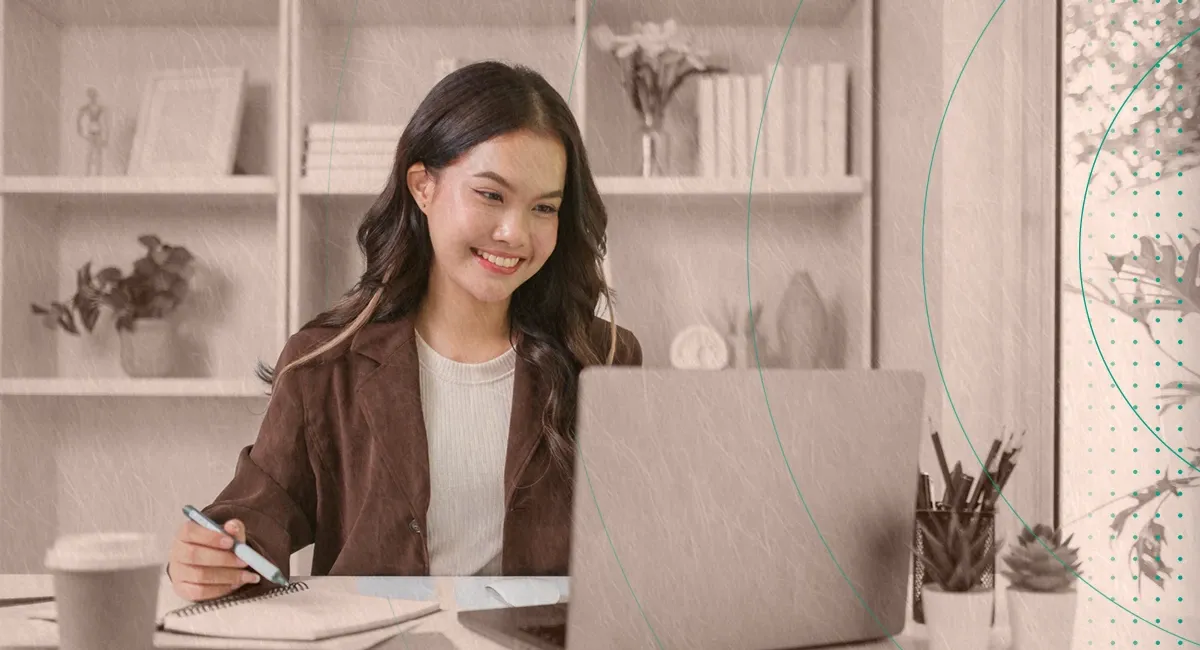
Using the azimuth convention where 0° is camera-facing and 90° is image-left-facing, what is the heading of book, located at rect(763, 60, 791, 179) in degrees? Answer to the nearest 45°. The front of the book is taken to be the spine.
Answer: approximately 0°

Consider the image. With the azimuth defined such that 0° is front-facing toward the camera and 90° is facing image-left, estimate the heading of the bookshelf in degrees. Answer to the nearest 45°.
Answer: approximately 0°

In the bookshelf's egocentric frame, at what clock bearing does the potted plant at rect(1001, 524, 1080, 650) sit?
The potted plant is roughly at 11 o'clock from the bookshelf.

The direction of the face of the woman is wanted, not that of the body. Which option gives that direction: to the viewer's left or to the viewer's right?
to the viewer's right

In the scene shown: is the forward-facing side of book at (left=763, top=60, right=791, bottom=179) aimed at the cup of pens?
yes

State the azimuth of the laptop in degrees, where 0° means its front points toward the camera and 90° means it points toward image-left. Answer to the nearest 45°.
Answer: approximately 135°
